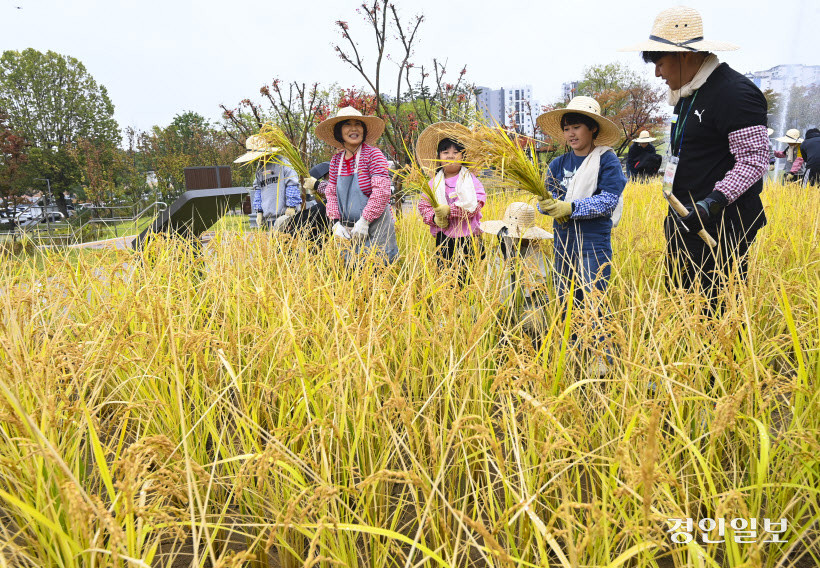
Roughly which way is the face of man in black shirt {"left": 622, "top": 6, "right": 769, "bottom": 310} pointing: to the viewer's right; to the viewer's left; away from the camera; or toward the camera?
to the viewer's left

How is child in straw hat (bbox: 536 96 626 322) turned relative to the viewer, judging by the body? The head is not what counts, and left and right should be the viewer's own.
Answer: facing the viewer and to the left of the viewer

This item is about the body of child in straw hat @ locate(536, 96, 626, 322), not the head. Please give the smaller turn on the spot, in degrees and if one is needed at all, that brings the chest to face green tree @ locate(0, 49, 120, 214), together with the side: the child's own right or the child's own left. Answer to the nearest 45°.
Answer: approximately 90° to the child's own right

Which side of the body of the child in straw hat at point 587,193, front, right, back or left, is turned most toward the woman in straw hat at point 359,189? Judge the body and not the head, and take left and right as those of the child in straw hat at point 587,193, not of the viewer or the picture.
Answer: right

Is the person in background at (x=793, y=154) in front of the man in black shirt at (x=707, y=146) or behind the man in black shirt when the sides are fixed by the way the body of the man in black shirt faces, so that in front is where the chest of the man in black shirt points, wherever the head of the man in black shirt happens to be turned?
behind

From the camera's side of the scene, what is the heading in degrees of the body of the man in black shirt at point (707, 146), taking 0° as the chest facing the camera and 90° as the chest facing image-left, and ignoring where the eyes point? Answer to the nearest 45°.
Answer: approximately 45°

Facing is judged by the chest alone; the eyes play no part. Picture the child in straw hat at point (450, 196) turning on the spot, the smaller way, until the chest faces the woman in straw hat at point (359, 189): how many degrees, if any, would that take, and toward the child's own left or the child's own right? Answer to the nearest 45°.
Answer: approximately 135° to the child's own right

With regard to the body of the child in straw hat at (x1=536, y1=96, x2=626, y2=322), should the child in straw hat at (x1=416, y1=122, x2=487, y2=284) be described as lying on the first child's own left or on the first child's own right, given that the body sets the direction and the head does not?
on the first child's own right

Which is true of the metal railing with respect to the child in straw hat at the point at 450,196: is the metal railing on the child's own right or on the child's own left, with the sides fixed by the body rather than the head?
on the child's own right

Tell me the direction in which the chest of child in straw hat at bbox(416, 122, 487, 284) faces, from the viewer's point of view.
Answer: toward the camera
